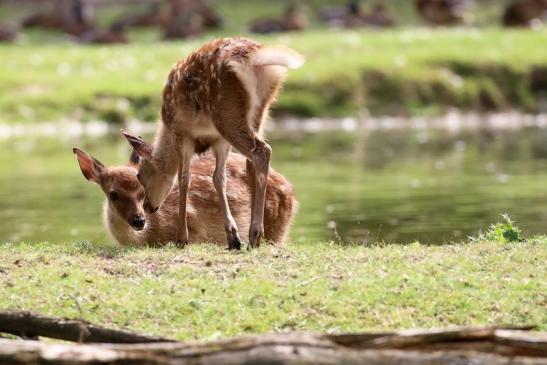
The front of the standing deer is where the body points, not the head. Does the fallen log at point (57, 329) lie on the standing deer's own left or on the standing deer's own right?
on the standing deer's own left

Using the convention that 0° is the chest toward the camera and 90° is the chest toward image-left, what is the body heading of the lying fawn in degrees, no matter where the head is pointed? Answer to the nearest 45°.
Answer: approximately 90°

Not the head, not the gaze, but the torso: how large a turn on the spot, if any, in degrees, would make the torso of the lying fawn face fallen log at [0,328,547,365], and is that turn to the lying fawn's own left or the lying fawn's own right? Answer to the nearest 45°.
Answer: approximately 90° to the lying fawn's own left

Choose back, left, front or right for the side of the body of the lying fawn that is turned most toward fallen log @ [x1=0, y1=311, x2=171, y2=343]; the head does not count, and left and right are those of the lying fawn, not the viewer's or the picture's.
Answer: left
